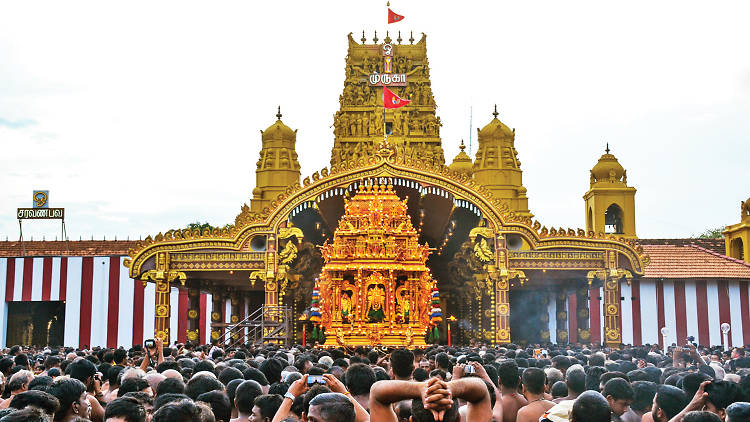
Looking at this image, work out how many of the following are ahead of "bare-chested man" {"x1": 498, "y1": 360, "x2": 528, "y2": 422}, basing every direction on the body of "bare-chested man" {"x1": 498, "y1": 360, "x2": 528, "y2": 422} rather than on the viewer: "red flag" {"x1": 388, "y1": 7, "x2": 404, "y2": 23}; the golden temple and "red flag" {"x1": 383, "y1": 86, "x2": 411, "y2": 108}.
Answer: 3

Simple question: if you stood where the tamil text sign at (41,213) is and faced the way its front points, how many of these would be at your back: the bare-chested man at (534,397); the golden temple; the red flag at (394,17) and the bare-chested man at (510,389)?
0

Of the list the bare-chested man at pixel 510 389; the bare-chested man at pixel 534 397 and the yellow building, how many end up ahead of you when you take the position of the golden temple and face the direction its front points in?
2

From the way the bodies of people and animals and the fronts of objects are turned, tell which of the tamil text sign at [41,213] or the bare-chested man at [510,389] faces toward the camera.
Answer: the tamil text sign

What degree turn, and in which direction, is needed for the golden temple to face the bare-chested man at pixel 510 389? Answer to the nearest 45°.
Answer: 0° — it already faces them

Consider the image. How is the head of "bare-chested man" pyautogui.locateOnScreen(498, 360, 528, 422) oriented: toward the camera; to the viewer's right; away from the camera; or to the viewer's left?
away from the camera

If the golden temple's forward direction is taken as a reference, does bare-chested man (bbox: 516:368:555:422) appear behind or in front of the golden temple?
in front

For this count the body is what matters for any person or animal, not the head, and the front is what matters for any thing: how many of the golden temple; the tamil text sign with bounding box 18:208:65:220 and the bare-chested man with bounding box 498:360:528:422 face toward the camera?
2

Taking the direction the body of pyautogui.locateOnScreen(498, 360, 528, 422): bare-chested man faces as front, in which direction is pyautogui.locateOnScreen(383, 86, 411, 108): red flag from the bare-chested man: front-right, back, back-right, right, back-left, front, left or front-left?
front

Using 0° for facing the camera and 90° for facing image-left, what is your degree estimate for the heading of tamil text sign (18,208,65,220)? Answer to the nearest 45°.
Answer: approximately 0°

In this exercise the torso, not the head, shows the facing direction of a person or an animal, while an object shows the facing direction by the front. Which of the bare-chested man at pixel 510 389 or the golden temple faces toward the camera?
the golden temple

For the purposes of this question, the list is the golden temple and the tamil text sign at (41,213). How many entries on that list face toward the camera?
2

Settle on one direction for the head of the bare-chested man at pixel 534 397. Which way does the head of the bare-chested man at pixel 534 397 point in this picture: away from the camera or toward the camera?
away from the camera

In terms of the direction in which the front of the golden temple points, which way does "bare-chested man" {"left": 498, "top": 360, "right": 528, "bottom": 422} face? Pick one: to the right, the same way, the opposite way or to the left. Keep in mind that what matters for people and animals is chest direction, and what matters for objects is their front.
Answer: the opposite way

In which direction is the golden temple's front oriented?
toward the camera

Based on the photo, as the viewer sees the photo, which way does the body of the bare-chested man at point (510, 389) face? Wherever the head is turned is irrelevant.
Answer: away from the camera

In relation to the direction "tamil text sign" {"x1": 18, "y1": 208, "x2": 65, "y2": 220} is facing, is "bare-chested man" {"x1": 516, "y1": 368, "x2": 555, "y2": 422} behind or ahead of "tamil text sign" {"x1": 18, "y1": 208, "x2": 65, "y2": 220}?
ahead
